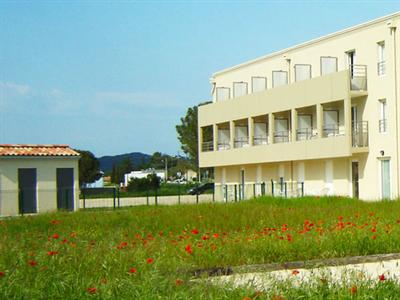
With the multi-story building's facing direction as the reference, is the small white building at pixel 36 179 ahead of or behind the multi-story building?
ahead

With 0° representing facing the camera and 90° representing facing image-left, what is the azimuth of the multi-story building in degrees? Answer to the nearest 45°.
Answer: approximately 45°

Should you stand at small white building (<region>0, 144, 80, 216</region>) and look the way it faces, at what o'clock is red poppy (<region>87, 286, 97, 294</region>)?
The red poppy is roughly at 12 o'clock from the small white building.

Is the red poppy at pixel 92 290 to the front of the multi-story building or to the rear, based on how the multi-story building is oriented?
to the front

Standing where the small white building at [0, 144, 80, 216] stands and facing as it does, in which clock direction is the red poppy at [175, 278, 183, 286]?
The red poppy is roughly at 12 o'clock from the small white building.

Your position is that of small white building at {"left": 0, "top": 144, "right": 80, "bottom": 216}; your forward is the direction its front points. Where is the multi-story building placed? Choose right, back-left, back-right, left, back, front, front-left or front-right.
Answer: left

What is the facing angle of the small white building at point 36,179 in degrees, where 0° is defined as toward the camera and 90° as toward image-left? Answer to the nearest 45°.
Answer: approximately 0°

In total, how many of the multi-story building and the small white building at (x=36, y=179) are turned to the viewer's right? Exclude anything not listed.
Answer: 0
